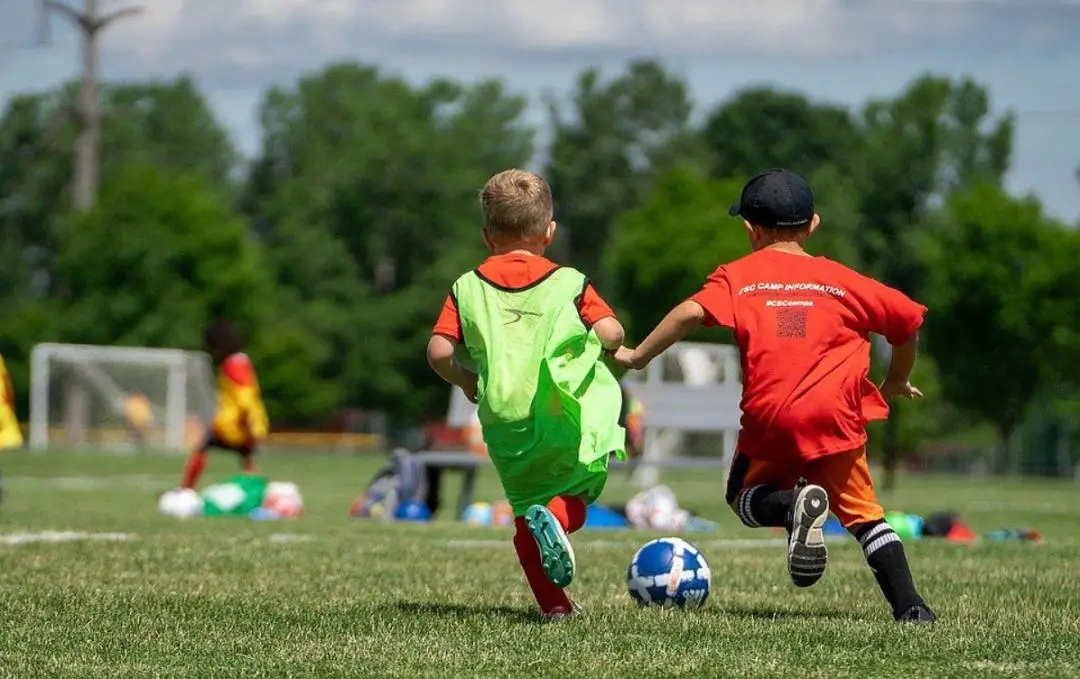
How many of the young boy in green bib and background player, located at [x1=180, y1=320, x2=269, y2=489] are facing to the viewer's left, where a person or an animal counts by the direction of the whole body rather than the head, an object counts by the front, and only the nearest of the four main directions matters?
1

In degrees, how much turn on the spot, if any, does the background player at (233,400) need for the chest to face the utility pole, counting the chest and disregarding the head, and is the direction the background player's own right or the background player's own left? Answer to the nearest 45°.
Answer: approximately 90° to the background player's own right

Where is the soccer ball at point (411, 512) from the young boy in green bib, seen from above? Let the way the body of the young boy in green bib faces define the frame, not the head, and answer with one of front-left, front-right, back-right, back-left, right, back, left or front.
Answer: front

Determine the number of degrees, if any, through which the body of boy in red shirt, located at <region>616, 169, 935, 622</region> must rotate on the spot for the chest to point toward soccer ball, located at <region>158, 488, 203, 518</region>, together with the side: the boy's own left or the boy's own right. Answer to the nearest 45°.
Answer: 0° — they already face it

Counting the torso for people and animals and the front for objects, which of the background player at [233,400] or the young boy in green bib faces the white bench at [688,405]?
the young boy in green bib

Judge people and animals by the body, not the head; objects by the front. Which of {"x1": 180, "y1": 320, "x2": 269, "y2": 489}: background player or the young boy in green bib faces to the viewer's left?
the background player

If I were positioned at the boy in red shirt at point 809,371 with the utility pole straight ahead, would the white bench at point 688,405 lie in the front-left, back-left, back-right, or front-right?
front-right

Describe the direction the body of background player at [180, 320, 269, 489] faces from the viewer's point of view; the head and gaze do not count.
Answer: to the viewer's left

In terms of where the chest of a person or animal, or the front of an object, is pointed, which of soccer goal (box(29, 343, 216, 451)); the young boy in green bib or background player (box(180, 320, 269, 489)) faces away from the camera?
the young boy in green bib

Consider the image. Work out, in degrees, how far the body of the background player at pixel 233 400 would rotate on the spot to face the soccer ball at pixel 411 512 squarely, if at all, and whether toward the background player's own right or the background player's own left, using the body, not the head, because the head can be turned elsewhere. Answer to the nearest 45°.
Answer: approximately 135° to the background player's own left

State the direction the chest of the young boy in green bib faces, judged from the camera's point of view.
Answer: away from the camera

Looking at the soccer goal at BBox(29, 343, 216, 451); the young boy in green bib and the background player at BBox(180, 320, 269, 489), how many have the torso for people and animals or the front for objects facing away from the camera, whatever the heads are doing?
1

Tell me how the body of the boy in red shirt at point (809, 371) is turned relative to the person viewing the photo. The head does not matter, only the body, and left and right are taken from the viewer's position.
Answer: facing away from the viewer and to the left of the viewer

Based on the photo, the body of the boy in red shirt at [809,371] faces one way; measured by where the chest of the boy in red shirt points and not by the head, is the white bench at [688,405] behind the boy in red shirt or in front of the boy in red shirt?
in front

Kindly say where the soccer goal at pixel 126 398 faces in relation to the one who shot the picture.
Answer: facing the viewer and to the left of the viewer

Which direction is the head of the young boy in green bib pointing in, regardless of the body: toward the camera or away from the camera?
away from the camera

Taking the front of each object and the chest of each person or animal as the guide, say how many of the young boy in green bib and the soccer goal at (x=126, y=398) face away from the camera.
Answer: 1

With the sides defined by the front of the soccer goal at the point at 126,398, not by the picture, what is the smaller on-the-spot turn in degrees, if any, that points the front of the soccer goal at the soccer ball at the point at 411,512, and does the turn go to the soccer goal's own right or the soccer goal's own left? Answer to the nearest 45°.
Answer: approximately 45° to the soccer goal's own left

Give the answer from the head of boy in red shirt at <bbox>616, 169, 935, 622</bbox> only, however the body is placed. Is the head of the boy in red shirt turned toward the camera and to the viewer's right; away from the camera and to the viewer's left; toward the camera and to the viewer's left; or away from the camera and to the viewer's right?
away from the camera and to the viewer's left
